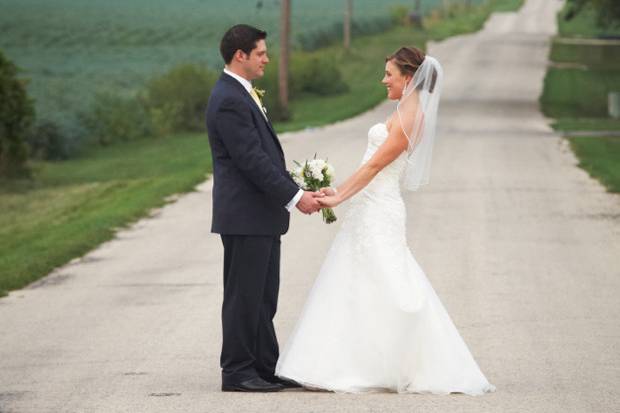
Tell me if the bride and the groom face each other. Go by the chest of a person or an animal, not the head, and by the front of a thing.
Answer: yes

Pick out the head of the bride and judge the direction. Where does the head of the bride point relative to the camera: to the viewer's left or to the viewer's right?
to the viewer's left

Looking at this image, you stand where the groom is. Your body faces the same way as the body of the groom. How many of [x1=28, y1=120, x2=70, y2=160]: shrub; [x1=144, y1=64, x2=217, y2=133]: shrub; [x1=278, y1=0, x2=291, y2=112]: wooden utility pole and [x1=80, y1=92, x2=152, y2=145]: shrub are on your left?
4

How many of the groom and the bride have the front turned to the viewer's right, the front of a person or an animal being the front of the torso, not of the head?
1

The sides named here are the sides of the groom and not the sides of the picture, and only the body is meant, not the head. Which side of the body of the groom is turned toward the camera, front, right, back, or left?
right

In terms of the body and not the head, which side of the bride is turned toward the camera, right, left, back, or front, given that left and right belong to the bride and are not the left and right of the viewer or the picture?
left

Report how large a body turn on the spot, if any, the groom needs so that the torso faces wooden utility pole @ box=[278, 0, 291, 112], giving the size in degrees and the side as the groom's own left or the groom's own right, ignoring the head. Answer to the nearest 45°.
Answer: approximately 90° to the groom's own left

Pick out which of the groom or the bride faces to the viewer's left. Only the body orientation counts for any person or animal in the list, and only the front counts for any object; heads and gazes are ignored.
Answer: the bride

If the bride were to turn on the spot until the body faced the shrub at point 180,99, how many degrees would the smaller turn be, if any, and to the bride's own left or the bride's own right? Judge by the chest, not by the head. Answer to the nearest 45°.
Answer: approximately 90° to the bride's own right

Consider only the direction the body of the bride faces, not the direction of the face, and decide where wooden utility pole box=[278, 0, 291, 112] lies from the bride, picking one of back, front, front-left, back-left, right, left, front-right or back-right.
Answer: right

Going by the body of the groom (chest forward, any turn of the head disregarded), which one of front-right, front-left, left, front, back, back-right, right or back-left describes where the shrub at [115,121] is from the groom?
left

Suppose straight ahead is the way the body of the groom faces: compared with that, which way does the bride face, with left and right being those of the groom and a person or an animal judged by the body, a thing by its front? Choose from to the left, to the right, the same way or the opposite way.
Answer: the opposite way

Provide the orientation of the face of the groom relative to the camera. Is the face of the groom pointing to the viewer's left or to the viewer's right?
to the viewer's right

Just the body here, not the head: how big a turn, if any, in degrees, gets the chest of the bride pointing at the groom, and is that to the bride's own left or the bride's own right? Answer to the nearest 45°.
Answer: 0° — they already face them
